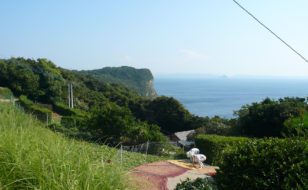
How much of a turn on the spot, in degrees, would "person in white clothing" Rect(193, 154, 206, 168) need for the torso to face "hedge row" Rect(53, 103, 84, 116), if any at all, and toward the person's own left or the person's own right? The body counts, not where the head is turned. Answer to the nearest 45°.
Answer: approximately 45° to the person's own right
